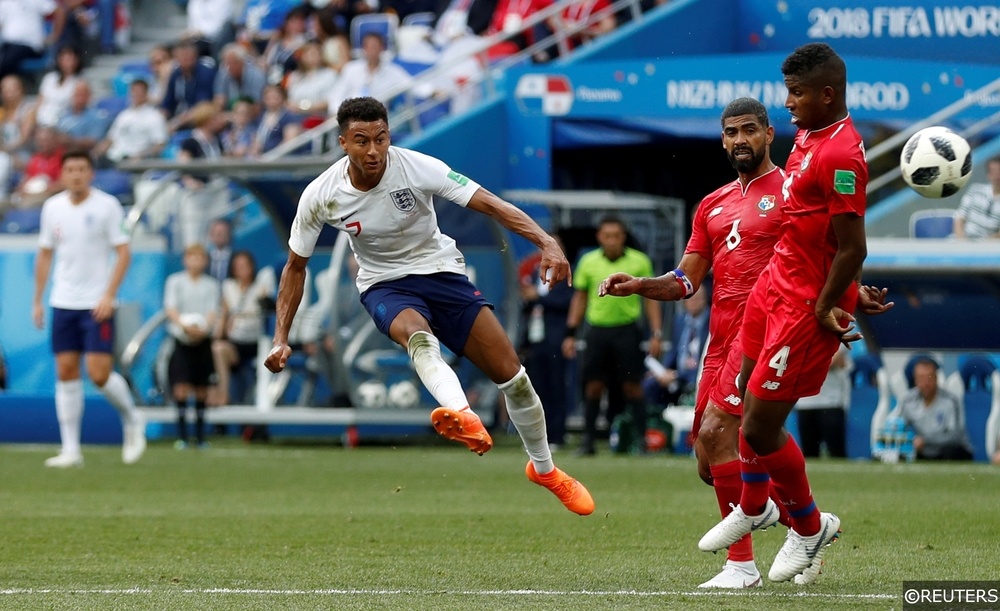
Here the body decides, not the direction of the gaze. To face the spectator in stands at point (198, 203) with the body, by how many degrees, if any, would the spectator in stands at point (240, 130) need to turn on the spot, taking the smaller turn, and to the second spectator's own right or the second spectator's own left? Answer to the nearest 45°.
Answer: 0° — they already face them

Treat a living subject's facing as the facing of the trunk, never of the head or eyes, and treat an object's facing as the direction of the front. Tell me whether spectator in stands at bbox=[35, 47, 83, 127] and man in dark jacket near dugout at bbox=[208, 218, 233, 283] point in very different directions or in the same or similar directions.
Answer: same or similar directions

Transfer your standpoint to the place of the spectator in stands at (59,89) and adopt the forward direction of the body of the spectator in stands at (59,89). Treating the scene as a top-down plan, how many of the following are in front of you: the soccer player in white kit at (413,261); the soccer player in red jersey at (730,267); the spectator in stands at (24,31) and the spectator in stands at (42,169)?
3

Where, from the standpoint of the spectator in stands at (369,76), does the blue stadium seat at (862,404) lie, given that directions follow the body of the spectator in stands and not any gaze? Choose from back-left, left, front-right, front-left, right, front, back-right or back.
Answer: front-left

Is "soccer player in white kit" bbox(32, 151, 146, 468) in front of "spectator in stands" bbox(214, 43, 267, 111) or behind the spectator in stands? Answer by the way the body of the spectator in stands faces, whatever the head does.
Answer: in front

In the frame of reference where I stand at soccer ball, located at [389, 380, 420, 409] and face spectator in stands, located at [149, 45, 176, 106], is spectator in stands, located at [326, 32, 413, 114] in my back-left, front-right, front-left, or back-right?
front-right

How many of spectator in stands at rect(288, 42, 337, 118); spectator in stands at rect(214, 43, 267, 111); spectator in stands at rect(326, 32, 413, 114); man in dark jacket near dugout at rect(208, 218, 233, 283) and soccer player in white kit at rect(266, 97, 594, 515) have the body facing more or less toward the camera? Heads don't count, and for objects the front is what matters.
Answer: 5

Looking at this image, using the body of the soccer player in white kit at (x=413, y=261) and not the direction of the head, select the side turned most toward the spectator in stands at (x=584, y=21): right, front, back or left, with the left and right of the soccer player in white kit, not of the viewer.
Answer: back

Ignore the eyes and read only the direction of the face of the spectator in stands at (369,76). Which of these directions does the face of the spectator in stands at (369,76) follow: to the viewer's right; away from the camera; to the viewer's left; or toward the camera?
toward the camera

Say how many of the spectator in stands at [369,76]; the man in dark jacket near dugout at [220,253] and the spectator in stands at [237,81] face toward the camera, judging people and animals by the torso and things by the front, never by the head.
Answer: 3

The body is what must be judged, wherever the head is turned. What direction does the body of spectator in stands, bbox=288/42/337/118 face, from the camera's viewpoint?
toward the camera

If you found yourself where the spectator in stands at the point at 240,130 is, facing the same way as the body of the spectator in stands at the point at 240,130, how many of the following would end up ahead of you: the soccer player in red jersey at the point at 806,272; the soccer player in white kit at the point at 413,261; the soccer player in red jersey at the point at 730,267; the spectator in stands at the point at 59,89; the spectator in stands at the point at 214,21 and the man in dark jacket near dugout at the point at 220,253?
4

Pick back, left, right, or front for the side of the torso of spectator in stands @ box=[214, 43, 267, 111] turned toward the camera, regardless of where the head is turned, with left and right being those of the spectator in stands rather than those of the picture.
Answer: front

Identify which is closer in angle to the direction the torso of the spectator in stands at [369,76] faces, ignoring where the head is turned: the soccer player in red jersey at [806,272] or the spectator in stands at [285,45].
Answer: the soccer player in red jersey

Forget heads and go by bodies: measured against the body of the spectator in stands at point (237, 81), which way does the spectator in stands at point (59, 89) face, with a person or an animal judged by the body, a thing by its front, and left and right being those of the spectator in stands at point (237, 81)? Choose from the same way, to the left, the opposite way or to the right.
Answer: the same way

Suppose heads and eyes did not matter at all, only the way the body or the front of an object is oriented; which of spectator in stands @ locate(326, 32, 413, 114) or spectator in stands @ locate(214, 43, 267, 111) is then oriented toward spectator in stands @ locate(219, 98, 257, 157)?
spectator in stands @ locate(214, 43, 267, 111)

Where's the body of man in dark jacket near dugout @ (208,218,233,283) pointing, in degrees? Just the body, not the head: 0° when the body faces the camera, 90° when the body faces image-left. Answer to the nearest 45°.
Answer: approximately 0°

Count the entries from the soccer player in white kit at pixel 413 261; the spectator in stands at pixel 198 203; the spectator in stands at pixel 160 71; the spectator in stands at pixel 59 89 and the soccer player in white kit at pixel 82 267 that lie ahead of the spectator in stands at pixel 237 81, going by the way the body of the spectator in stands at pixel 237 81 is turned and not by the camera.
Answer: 3

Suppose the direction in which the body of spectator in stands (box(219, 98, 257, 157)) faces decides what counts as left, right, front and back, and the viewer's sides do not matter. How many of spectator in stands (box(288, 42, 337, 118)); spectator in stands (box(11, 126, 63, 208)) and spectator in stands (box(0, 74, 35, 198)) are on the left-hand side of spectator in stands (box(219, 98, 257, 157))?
1

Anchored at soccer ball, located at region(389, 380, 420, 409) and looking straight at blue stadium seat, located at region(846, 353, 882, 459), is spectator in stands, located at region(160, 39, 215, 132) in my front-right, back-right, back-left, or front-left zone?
back-left
